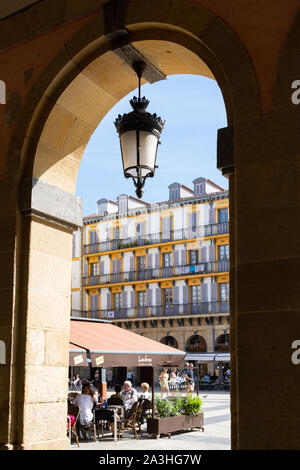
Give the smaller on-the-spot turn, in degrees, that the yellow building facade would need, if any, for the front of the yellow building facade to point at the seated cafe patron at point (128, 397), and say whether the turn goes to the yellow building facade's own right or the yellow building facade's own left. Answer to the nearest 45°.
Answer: approximately 45° to the yellow building facade's own left

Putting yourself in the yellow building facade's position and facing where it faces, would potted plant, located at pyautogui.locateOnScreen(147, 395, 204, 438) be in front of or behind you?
in front

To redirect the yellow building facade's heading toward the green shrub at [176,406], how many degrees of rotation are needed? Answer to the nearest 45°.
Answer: approximately 45° to its left

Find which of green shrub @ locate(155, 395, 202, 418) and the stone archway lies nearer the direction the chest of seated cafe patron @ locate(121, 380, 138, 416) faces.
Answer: the stone archway

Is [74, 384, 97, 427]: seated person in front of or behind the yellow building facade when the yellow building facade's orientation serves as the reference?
in front

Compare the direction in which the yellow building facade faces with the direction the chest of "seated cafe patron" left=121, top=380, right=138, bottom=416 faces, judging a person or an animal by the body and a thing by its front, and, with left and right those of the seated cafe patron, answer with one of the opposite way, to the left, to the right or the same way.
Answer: the same way

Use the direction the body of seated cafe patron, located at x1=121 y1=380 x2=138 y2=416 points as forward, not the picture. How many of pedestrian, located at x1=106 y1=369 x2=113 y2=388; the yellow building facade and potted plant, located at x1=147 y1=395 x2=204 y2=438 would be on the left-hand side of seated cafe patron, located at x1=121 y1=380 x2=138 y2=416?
1

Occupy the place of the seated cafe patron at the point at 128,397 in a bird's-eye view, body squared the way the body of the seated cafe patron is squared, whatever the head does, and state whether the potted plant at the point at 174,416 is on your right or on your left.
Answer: on your left

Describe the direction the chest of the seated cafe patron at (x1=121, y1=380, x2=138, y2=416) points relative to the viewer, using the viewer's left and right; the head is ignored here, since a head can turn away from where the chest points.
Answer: facing the viewer and to the left of the viewer

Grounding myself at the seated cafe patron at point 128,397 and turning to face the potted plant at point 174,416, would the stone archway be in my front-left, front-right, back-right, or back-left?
front-right

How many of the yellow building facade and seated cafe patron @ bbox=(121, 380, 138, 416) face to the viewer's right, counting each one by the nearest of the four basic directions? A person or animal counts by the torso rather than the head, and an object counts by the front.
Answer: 0

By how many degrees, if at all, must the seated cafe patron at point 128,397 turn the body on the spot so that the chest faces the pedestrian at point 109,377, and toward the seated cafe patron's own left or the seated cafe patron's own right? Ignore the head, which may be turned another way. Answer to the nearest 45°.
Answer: approximately 135° to the seated cafe patron's own right
